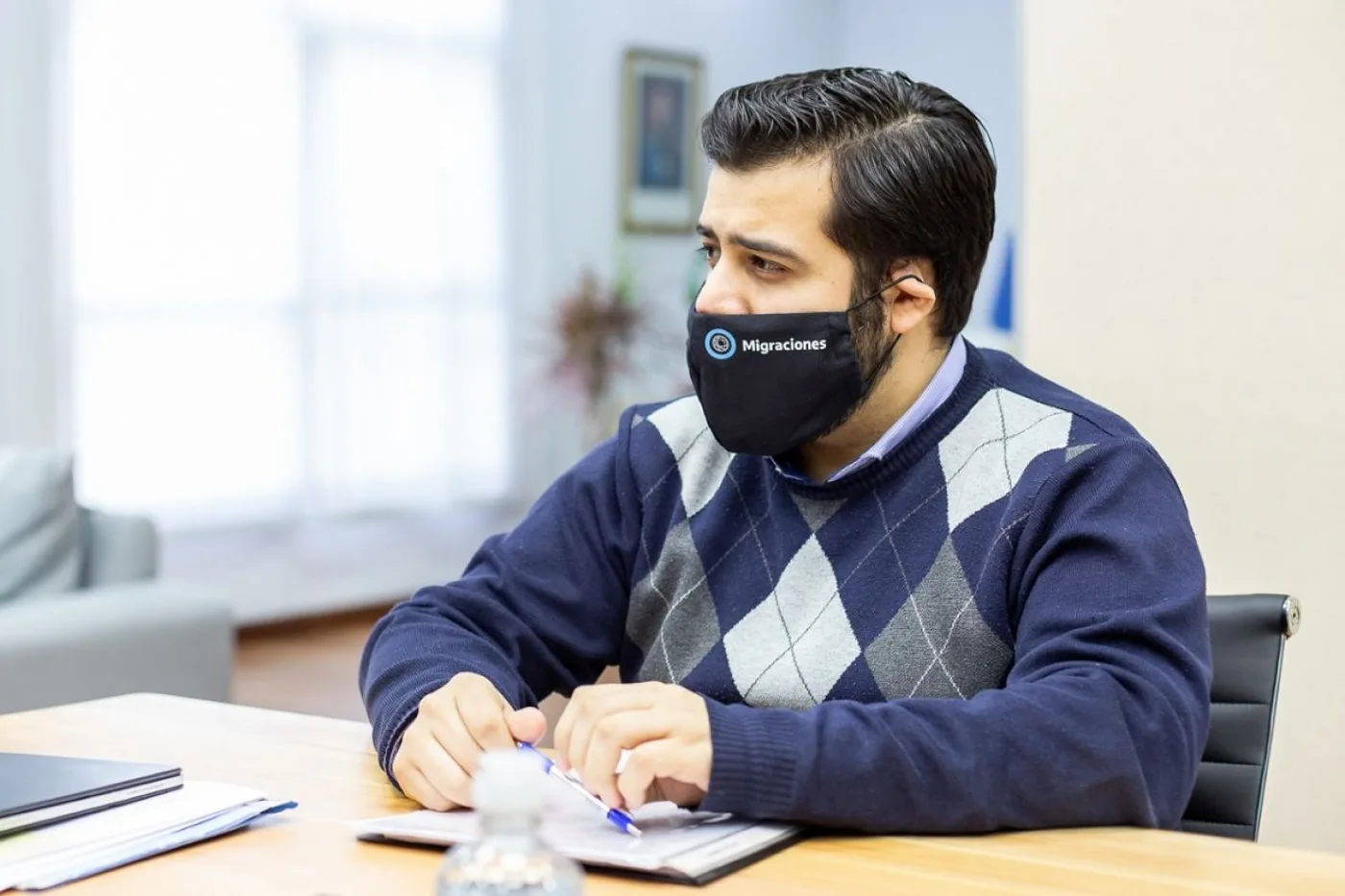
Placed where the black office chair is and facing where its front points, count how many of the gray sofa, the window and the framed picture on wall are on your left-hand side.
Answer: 0

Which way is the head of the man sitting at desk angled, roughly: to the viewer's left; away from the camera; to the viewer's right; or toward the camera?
to the viewer's left

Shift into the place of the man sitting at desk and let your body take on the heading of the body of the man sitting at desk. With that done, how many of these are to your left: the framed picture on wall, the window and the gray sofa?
0

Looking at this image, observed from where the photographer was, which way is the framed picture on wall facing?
facing the viewer and to the right of the viewer

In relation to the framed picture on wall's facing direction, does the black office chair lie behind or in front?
in front

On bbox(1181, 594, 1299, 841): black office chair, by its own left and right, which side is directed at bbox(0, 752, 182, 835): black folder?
front

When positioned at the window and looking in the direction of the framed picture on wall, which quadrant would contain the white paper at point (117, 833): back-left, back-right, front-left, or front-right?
back-right

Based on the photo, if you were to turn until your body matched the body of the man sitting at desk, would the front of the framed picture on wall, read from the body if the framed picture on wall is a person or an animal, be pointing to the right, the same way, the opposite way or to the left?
to the left

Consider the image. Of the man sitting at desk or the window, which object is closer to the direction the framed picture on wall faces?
the man sitting at desk

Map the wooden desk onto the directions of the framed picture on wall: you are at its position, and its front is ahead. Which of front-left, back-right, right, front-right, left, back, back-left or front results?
front-right

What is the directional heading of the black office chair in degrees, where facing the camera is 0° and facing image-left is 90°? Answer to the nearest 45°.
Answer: approximately 45°

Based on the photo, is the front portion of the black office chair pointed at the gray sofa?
no

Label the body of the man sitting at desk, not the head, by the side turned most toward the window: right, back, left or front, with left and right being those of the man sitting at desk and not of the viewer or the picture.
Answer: right

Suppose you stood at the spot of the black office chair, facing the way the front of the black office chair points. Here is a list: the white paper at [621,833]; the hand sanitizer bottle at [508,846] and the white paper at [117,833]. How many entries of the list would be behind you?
0
